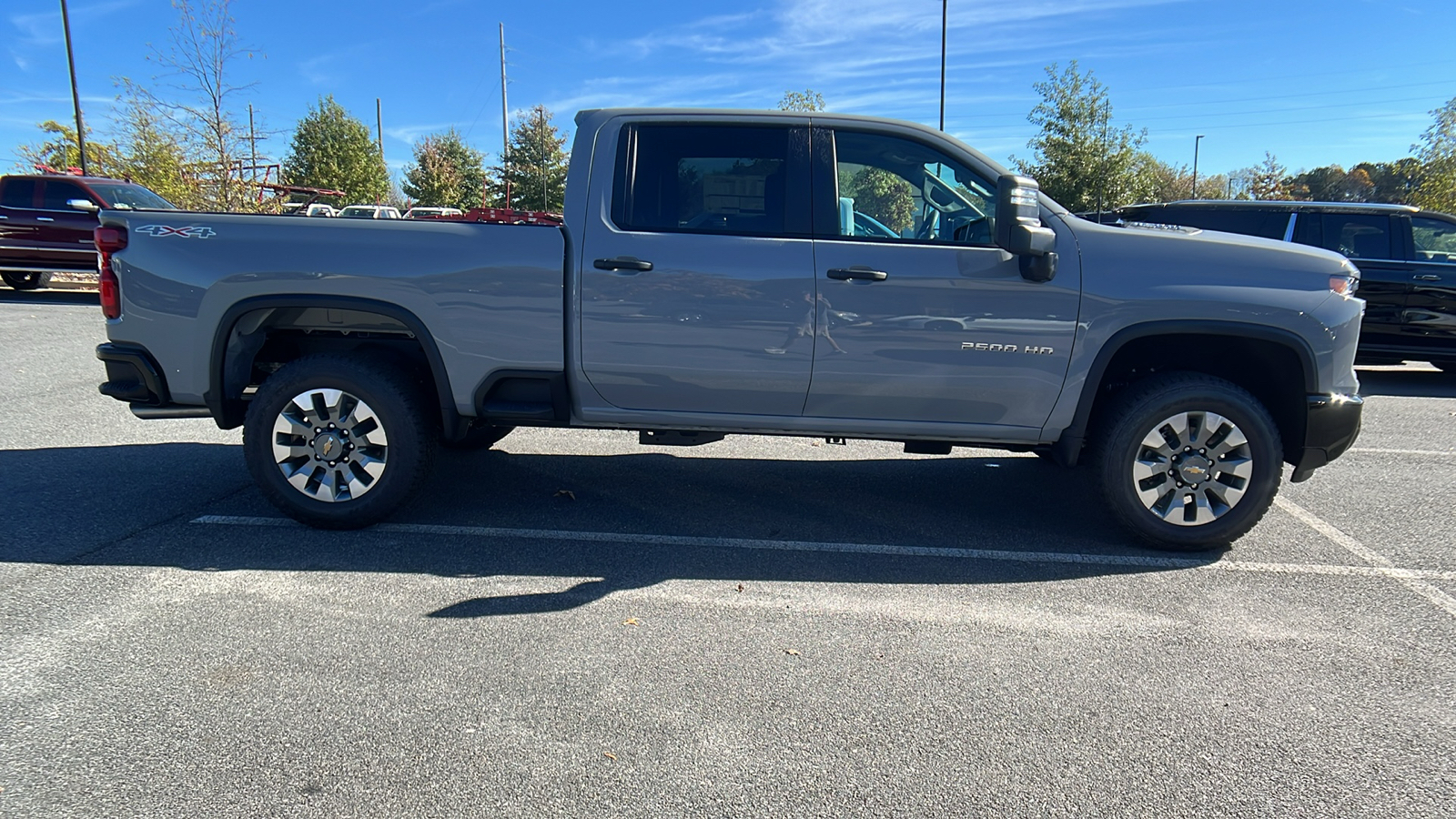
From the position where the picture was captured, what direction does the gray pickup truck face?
facing to the right of the viewer

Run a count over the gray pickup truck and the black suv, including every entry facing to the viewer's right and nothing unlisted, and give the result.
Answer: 2

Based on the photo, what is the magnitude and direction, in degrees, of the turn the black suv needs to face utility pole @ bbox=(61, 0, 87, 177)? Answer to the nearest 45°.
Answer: approximately 180°

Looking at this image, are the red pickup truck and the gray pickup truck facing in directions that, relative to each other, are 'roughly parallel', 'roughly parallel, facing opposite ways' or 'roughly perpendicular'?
roughly parallel

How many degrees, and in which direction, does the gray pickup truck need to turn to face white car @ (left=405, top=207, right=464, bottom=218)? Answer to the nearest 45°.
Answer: approximately 135° to its left

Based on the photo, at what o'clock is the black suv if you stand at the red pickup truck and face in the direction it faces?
The black suv is roughly at 12 o'clock from the red pickup truck.

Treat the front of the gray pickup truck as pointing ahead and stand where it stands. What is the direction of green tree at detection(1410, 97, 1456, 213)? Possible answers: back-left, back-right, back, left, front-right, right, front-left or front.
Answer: front-left

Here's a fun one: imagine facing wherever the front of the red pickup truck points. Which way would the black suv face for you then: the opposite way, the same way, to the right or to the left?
the same way

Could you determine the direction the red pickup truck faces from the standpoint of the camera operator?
facing the viewer and to the right of the viewer

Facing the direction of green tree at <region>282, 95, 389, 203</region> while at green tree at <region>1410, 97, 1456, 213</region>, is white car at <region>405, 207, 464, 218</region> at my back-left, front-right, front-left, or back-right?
front-left

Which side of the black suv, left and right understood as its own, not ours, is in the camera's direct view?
right

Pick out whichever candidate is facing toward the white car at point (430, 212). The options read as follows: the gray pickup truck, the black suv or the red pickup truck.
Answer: the red pickup truck
